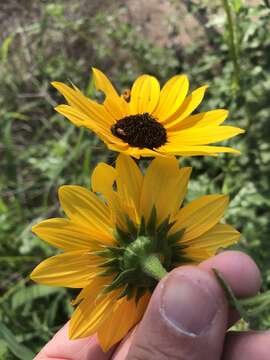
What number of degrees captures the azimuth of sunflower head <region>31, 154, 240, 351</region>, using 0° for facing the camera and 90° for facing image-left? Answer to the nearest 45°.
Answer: approximately 180°

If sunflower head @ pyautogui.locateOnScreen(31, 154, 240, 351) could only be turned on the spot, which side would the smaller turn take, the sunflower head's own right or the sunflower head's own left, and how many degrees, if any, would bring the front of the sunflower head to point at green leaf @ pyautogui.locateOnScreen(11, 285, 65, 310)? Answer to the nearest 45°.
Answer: approximately 45° to the sunflower head's own left

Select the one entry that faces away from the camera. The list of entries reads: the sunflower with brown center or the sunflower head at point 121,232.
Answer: the sunflower head

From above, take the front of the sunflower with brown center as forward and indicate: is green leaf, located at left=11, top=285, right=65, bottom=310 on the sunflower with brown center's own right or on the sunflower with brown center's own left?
on the sunflower with brown center's own right

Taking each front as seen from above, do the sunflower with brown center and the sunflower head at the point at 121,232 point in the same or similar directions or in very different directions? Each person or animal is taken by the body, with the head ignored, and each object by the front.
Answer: very different directions

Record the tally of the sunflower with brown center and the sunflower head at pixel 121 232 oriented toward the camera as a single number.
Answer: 1
